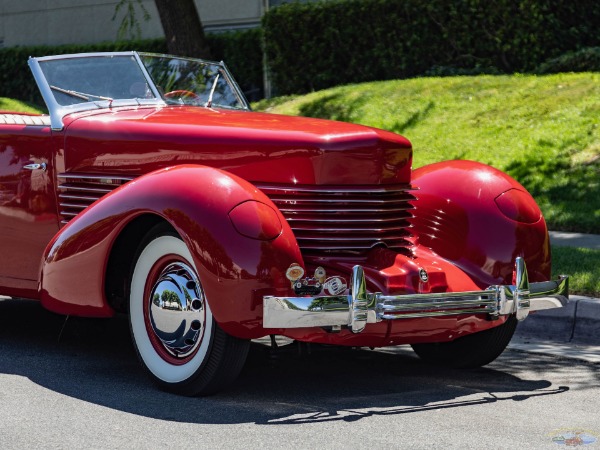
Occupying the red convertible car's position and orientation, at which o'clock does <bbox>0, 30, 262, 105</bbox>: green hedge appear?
The green hedge is roughly at 7 o'clock from the red convertible car.

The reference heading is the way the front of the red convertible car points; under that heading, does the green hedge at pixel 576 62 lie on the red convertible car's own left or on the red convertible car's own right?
on the red convertible car's own left

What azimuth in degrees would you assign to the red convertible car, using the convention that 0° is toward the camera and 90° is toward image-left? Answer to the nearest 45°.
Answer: approximately 315°

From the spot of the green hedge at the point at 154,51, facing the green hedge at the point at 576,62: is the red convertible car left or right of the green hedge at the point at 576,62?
right

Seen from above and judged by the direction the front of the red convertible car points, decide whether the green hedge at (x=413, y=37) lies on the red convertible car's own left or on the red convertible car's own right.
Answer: on the red convertible car's own left
